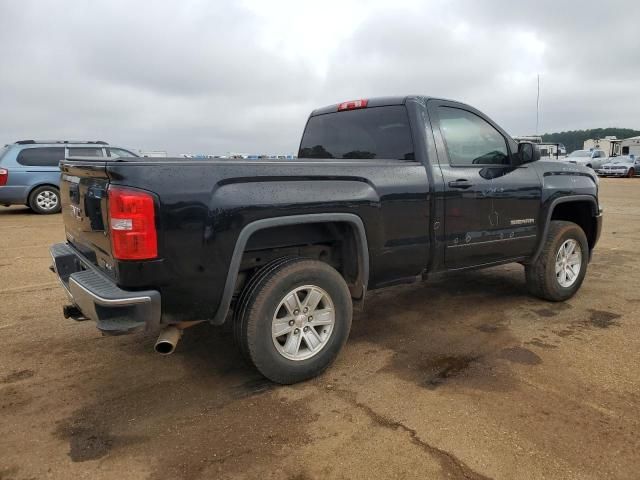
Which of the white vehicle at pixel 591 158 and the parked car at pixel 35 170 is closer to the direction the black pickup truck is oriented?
the white vehicle

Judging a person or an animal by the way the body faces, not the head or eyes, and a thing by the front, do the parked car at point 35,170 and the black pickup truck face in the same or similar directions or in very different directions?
same or similar directions

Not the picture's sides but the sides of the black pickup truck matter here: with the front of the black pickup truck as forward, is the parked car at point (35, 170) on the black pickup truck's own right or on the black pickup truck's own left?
on the black pickup truck's own left

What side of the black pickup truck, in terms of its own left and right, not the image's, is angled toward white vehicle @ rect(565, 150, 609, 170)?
front

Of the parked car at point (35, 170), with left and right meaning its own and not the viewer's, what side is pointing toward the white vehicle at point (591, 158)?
front

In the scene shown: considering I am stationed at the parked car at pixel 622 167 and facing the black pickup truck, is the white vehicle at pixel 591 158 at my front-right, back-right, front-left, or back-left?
back-right

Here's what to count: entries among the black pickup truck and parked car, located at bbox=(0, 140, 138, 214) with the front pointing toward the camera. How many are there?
0

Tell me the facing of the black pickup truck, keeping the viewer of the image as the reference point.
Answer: facing away from the viewer and to the right of the viewer

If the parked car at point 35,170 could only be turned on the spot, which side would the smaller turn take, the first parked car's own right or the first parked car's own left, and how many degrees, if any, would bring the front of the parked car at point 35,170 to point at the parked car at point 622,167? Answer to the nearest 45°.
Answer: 0° — it already faces it

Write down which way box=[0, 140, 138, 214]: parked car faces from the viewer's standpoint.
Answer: facing to the right of the viewer

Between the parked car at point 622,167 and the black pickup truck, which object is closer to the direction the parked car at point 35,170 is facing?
the parked car
